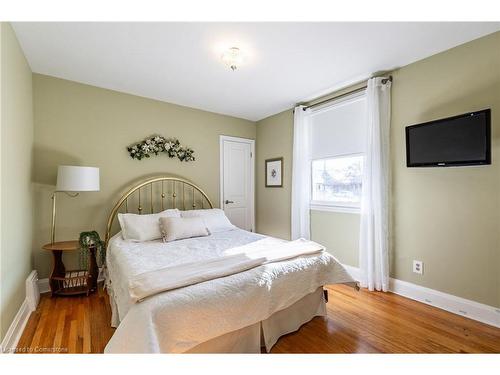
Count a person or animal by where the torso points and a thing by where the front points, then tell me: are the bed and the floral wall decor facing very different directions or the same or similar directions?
same or similar directions

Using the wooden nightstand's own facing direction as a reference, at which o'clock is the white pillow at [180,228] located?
The white pillow is roughly at 10 o'clock from the wooden nightstand.

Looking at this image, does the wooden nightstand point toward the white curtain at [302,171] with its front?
no

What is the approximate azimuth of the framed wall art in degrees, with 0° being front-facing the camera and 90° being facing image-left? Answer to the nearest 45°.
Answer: approximately 45°

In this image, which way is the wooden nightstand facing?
toward the camera

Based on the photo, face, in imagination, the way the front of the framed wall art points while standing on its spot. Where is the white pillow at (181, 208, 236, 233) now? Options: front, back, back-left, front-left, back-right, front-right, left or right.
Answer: front

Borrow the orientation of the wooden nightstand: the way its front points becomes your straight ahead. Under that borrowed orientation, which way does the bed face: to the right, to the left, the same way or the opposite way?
the same way

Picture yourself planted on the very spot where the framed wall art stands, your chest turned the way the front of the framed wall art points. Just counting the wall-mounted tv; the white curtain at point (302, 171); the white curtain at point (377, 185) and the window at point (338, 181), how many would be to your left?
4

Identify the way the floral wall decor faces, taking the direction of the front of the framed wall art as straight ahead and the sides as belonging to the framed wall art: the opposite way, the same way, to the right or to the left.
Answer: to the left

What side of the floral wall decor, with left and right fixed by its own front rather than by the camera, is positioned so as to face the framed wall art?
left

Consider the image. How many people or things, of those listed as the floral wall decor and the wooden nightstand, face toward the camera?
2

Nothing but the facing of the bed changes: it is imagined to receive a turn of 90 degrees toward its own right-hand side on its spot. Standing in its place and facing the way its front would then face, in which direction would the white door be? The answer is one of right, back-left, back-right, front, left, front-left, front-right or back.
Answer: back-right

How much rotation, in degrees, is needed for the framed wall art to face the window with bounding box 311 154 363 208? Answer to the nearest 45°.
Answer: approximately 90° to its left

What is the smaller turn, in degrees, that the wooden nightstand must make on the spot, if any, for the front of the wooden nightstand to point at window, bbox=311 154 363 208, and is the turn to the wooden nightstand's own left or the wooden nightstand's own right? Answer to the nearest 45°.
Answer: approximately 45° to the wooden nightstand's own left

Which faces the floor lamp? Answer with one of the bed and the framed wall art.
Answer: the framed wall art

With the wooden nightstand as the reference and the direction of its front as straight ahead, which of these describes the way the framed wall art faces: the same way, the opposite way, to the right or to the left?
to the right

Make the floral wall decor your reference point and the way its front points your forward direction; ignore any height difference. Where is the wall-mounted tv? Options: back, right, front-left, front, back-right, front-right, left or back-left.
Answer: front-left

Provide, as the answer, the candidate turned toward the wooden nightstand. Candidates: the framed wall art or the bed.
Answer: the framed wall art

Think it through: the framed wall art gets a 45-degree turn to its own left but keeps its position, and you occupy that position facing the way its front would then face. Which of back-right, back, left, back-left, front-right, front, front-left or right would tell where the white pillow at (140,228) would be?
front-right

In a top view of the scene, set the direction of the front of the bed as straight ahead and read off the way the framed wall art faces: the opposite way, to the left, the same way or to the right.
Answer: to the right

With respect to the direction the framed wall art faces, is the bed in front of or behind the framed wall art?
in front
